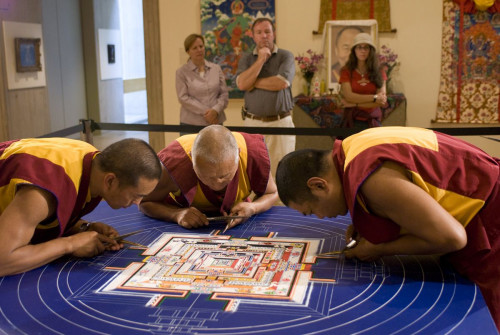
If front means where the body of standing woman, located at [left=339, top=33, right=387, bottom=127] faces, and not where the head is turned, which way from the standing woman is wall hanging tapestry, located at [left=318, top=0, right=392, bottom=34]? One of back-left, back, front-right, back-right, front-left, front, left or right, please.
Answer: back

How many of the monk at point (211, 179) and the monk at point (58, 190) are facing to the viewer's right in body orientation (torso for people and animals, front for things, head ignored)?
1

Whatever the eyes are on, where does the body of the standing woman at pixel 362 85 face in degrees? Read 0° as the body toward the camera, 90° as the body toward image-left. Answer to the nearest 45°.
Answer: approximately 0°

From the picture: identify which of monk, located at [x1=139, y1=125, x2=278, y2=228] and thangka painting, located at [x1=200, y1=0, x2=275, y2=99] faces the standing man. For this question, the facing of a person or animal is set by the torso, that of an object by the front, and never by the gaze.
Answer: the thangka painting

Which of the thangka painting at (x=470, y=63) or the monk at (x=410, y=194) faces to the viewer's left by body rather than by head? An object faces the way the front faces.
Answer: the monk

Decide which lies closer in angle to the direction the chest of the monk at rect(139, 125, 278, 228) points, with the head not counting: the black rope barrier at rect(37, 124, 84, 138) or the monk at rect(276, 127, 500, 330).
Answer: the monk

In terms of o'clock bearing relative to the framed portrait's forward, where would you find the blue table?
The blue table is roughly at 12 o'clock from the framed portrait.

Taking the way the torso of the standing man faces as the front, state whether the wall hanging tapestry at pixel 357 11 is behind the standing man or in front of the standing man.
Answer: behind

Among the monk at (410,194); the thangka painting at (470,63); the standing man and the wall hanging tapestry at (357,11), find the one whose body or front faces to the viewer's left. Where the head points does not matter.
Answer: the monk

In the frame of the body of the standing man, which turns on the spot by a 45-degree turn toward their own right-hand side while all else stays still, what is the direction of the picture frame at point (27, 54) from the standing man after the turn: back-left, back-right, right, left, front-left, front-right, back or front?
right

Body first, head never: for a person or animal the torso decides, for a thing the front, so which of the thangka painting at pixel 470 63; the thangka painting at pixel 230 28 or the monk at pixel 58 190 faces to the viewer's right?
the monk

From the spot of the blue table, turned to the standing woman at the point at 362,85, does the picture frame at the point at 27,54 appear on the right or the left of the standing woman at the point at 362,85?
left

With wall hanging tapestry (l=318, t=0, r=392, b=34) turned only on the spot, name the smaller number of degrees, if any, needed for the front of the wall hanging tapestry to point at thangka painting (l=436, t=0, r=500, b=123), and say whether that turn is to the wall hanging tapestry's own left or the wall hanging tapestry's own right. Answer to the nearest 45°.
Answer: approximately 90° to the wall hanging tapestry's own left

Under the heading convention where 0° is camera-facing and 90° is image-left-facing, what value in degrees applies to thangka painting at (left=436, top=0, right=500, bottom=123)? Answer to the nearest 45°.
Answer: approximately 0°
